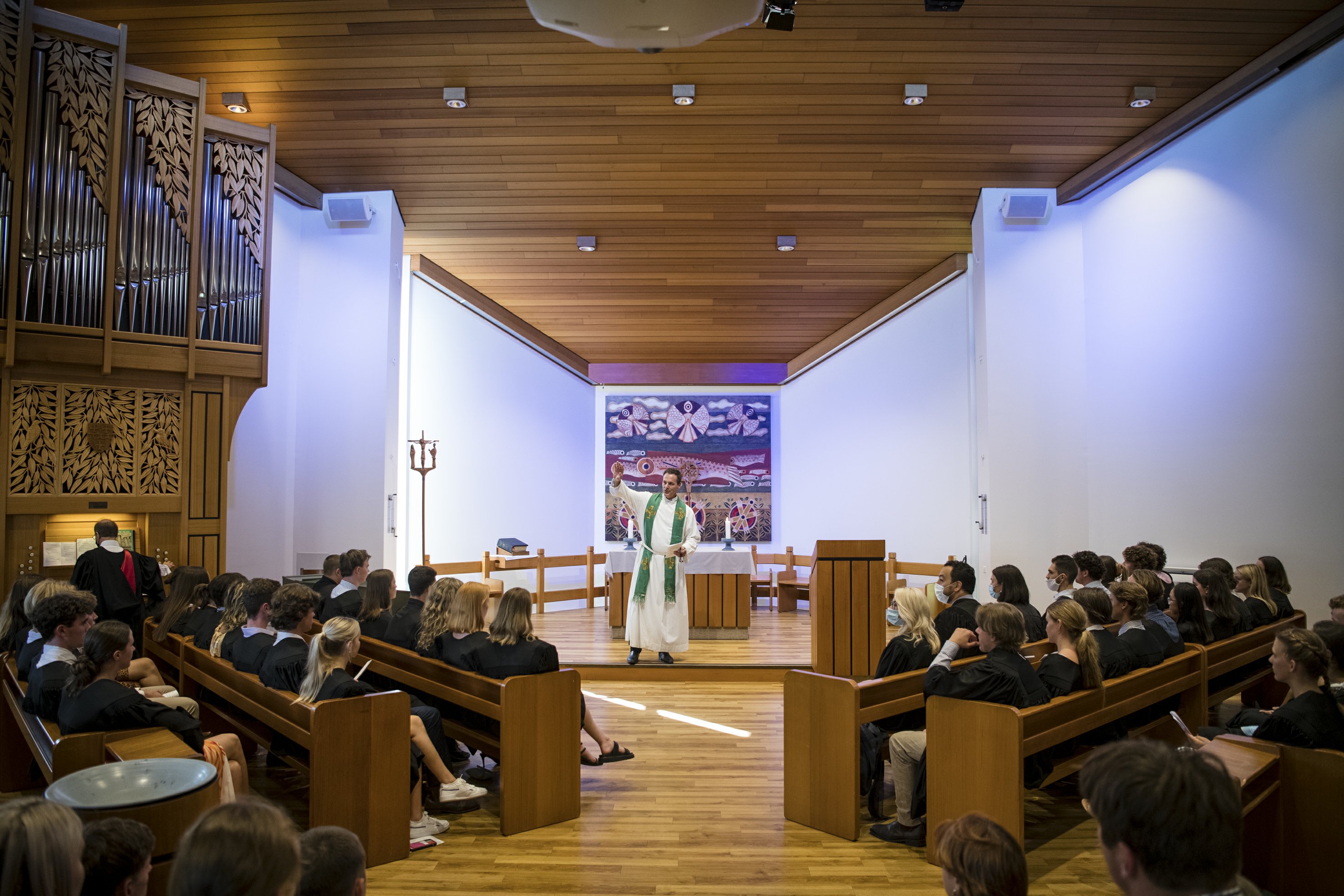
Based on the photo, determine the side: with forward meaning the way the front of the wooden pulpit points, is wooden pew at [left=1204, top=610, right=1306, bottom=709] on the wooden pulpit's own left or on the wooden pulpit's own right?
on the wooden pulpit's own left

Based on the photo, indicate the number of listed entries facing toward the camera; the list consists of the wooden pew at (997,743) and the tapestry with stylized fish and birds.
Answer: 1

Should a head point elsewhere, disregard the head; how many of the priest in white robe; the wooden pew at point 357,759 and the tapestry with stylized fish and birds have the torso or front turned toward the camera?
2

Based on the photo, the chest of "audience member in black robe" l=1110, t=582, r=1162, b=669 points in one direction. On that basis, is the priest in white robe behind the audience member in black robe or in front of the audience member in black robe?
in front

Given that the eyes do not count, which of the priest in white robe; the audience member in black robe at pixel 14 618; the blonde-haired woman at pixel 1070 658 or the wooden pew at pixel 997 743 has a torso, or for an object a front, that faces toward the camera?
the priest in white robe

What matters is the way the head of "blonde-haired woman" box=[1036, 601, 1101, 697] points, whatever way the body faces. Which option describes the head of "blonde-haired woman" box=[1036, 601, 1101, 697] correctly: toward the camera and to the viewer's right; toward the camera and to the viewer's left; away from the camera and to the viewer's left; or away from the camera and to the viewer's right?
away from the camera and to the viewer's left

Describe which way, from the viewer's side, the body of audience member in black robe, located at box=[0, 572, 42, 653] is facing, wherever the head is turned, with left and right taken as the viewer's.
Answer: facing away from the viewer and to the right of the viewer

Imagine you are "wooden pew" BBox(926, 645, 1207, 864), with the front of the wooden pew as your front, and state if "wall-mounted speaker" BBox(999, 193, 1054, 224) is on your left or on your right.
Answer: on your right

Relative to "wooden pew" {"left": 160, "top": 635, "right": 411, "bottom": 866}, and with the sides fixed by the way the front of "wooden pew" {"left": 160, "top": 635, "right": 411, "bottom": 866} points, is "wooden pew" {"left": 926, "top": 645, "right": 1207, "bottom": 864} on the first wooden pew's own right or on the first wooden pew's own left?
on the first wooden pew's own right

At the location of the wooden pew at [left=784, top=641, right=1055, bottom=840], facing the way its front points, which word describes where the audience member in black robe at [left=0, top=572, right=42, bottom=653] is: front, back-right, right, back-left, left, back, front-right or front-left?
front-left

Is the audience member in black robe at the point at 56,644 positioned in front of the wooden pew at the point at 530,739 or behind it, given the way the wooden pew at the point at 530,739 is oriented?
behind

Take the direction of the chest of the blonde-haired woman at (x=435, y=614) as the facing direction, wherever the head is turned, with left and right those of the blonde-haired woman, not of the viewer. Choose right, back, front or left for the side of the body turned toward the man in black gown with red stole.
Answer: left
